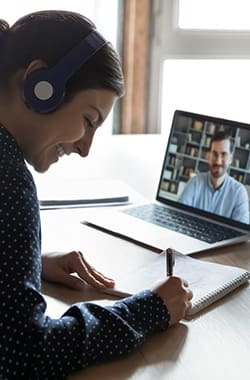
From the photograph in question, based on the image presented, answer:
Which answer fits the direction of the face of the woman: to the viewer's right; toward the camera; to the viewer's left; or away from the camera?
to the viewer's right

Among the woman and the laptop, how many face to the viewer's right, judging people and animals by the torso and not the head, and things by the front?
1

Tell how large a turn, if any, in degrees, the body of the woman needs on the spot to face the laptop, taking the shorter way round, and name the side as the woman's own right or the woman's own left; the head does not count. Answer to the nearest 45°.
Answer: approximately 45° to the woman's own left

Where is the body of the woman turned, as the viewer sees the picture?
to the viewer's right

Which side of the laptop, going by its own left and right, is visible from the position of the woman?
front

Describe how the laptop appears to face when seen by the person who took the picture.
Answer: facing the viewer and to the left of the viewer
